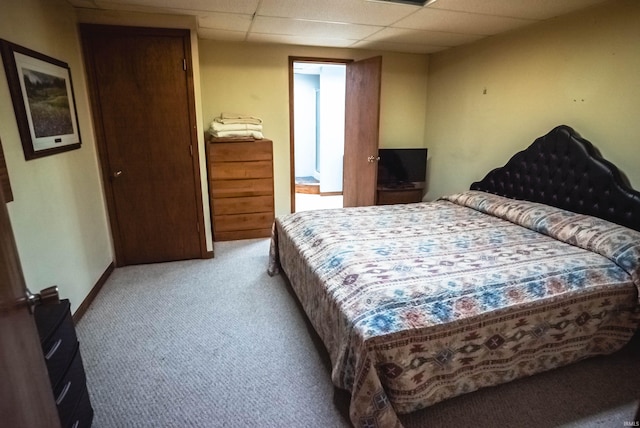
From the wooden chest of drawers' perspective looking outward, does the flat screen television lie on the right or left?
on its left

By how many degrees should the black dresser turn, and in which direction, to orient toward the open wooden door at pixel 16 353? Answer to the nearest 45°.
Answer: approximately 90° to its right

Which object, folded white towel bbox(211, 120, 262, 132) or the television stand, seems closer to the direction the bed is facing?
the folded white towel

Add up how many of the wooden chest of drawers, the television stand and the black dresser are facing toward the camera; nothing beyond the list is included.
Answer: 2

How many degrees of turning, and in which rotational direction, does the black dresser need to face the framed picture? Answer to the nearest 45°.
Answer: approximately 90° to its left

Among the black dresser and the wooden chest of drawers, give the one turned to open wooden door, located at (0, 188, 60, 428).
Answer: the wooden chest of drawers

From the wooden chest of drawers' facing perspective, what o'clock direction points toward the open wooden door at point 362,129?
The open wooden door is roughly at 9 o'clock from the wooden chest of drawers.

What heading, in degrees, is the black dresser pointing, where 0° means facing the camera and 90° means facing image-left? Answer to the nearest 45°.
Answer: approximately 270°

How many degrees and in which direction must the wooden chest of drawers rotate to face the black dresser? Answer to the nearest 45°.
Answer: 0° — it already faces it

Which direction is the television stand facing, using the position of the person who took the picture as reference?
facing the viewer

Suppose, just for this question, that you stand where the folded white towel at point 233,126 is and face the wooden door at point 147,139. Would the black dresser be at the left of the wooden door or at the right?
left

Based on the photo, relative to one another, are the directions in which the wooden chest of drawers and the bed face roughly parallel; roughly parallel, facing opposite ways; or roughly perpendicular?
roughly perpendicular
